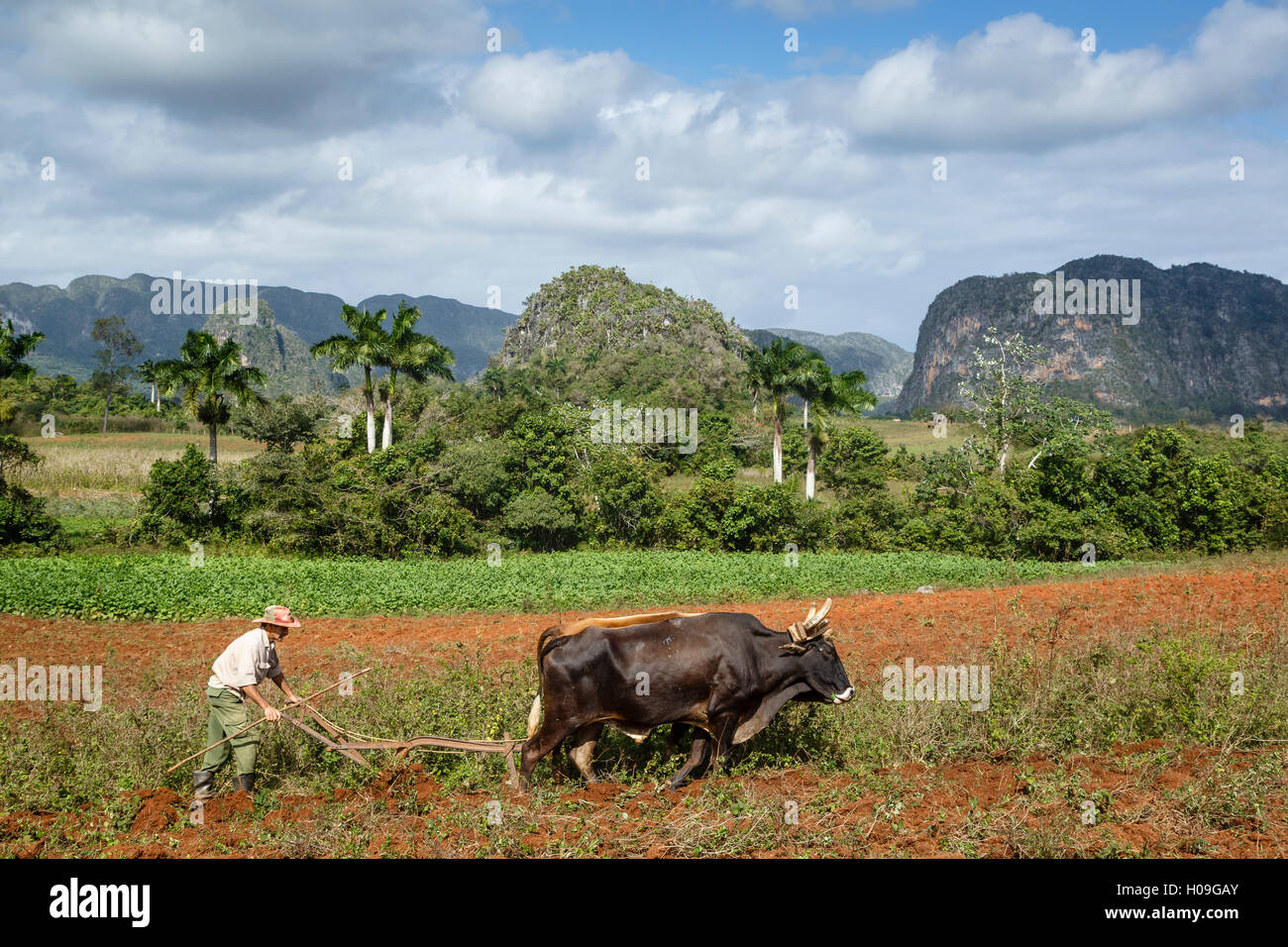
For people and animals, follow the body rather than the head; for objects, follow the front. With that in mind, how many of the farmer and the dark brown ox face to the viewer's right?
2

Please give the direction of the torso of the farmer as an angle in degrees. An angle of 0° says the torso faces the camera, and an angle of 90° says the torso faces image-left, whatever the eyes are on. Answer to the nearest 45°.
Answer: approximately 270°

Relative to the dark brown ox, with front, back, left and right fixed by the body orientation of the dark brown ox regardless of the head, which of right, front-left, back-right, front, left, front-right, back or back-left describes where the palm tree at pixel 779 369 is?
left

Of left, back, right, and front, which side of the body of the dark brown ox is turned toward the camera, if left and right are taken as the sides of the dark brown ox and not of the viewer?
right

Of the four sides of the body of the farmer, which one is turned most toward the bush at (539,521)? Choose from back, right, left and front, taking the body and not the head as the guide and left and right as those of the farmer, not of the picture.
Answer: left

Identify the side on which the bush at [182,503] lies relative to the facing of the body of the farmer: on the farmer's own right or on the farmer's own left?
on the farmer's own left

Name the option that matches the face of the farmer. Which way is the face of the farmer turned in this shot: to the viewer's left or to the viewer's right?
to the viewer's right

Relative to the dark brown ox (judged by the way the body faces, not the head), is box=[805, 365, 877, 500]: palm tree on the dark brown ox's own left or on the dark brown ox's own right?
on the dark brown ox's own left

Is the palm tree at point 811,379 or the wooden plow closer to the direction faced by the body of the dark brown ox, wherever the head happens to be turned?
the palm tree
